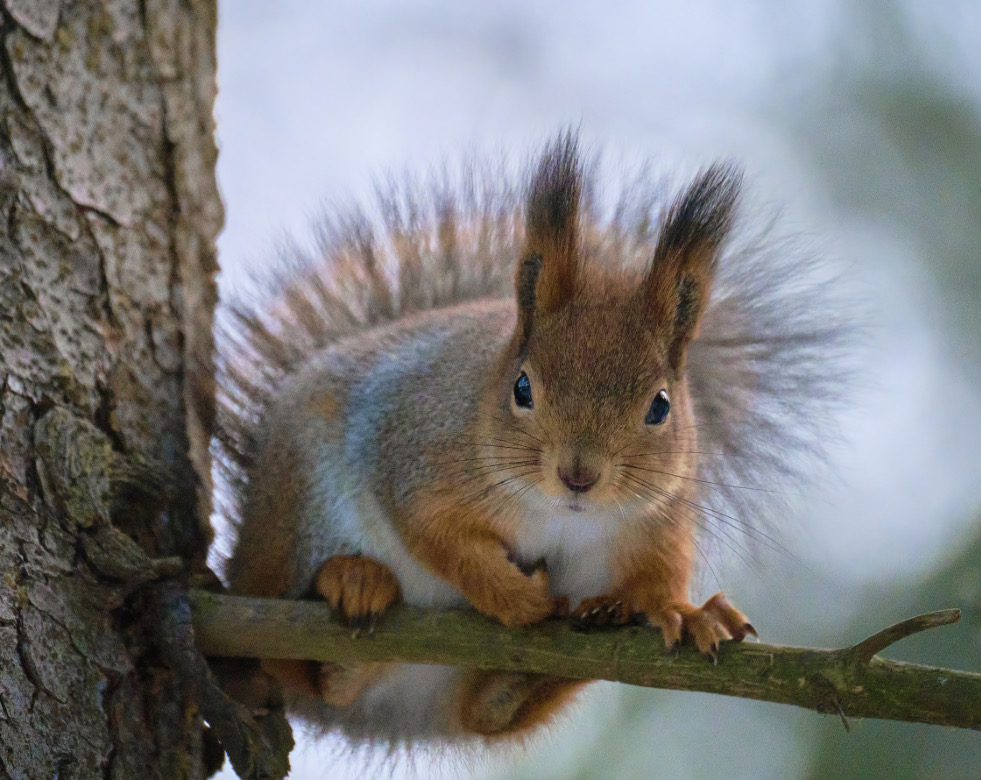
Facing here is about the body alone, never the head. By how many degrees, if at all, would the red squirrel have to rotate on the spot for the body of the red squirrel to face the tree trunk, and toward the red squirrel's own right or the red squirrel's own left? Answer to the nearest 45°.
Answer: approximately 90° to the red squirrel's own right

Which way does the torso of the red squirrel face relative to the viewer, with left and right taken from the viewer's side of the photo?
facing the viewer and to the right of the viewer
